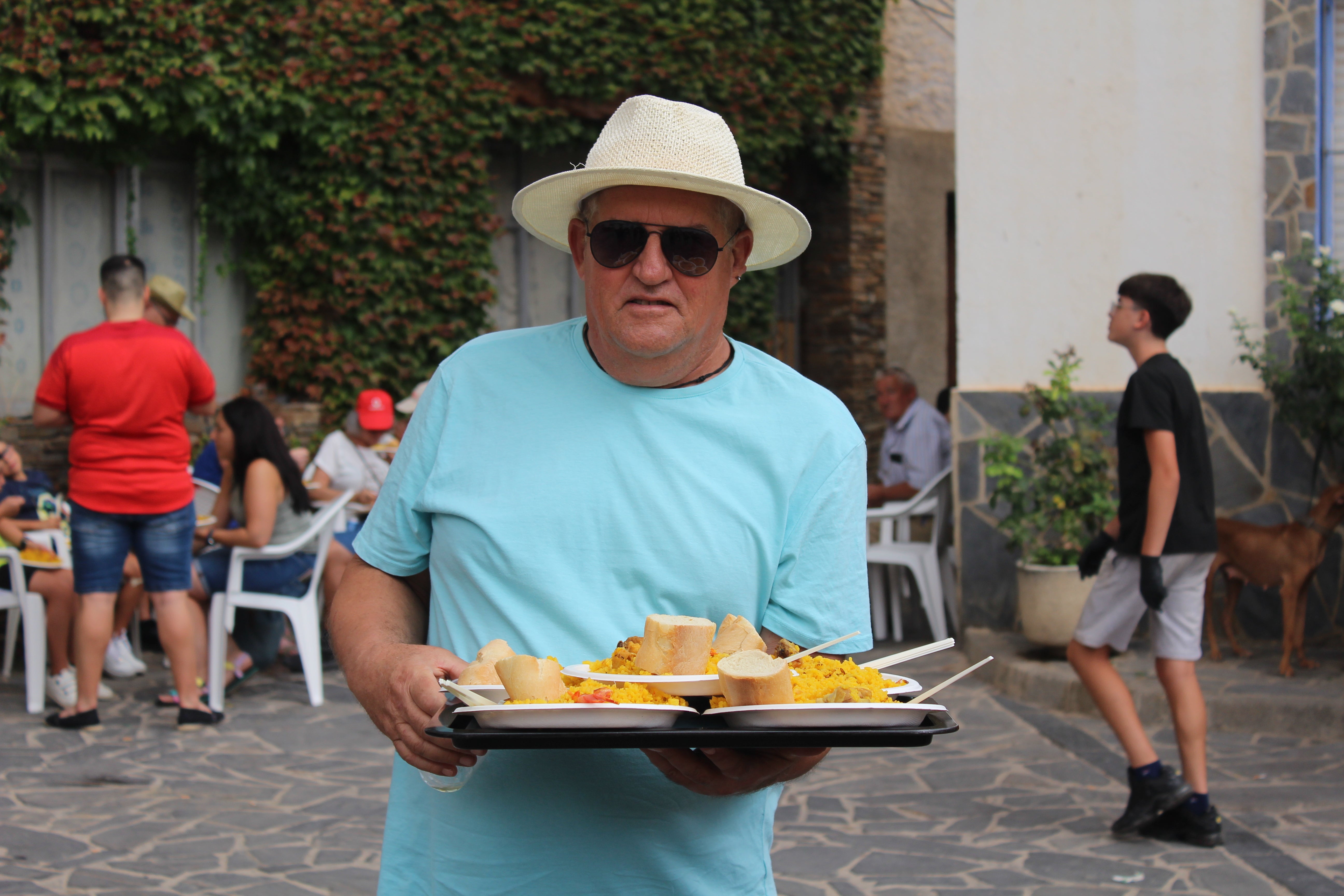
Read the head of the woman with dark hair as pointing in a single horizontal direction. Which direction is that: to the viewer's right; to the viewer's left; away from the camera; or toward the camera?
to the viewer's left

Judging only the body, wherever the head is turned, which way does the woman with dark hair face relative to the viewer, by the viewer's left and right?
facing to the left of the viewer

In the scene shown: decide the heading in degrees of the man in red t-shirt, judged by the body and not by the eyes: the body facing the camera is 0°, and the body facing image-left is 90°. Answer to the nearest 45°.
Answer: approximately 180°

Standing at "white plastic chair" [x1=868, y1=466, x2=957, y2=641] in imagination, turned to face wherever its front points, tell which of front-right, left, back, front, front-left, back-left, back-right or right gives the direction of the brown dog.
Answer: back-left

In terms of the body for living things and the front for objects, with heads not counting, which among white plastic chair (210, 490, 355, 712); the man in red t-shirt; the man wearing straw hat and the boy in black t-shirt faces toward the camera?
the man wearing straw hat

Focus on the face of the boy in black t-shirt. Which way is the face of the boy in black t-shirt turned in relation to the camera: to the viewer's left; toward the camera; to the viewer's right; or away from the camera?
to the viewer's left

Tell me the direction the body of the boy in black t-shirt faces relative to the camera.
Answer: to the viewer's left

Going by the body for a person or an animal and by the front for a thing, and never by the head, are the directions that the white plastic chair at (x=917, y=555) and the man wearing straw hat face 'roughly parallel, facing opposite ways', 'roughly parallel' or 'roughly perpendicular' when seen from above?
roughly perpendicular

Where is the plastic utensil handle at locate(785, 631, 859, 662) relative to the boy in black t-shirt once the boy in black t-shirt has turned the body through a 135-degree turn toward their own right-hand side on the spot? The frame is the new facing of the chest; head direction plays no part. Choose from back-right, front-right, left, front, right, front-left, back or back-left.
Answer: back-right

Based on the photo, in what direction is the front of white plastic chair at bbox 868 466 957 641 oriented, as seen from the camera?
facing to the left of the viewer

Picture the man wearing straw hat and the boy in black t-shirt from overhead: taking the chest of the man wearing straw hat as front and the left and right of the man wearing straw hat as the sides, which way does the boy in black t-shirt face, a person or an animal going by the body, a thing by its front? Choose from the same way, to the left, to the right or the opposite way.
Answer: to the right

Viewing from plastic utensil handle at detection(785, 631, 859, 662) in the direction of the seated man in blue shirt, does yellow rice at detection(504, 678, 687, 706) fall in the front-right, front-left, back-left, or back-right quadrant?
back-left
